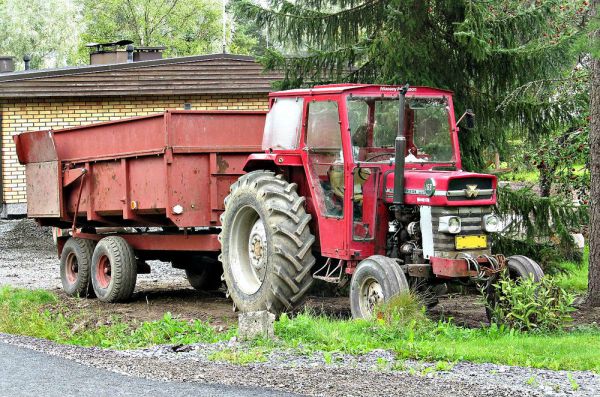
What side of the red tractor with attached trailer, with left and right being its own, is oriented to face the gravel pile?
back

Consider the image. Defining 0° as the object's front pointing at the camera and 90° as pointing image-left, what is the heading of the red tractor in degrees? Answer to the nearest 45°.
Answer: approximately 315°

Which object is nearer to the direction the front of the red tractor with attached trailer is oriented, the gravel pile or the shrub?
the shrub

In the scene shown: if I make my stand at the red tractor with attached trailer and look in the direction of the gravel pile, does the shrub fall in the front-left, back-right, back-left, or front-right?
back-right

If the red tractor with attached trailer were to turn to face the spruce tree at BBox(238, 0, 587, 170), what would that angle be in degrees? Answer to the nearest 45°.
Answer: approximately 90° to its left

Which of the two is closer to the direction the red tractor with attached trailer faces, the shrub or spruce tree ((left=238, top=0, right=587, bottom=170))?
the shrub
